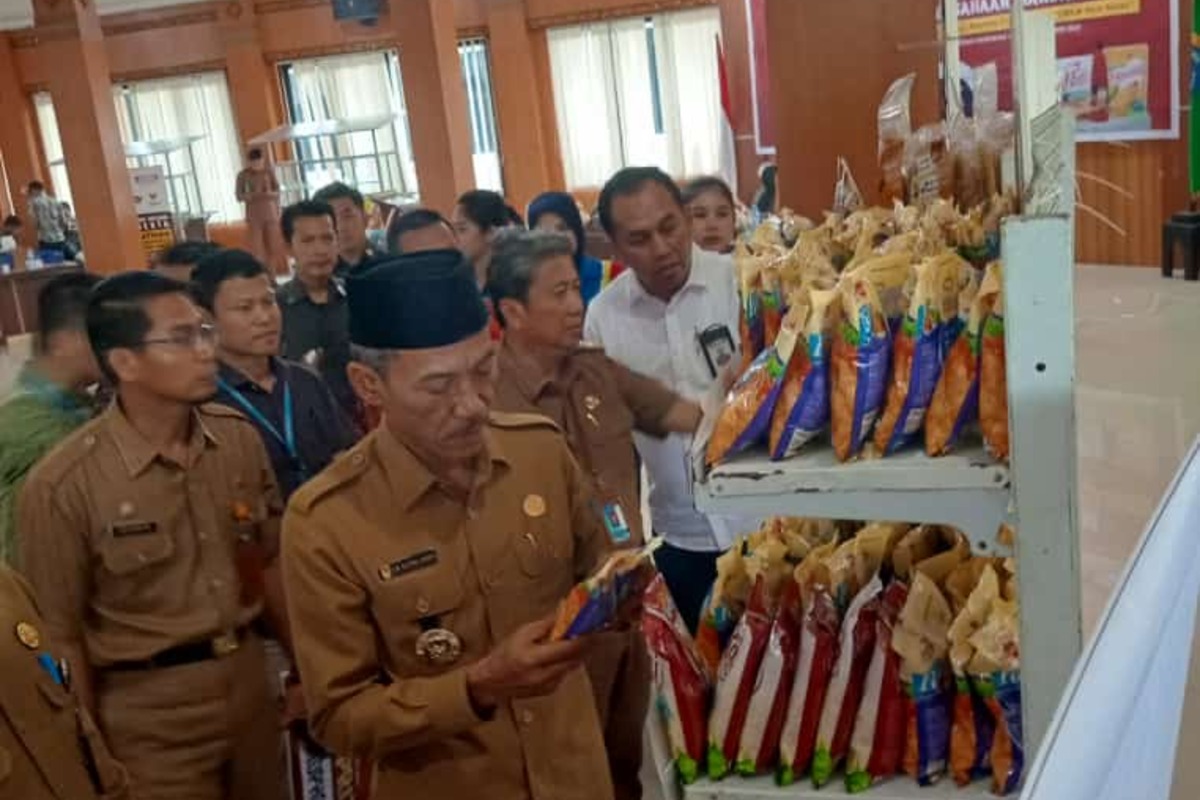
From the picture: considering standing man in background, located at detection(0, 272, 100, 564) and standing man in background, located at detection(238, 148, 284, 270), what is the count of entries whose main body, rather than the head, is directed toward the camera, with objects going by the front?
1

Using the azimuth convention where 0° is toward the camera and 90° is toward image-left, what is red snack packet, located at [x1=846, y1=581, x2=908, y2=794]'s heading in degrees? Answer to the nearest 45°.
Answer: approximately 45°

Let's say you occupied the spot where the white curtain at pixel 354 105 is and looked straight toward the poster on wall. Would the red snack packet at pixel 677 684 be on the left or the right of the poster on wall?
right

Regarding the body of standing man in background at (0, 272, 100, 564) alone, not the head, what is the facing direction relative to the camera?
to the viewer's right

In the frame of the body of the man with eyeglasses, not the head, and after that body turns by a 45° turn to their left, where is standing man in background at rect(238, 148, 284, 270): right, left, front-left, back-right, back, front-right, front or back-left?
left

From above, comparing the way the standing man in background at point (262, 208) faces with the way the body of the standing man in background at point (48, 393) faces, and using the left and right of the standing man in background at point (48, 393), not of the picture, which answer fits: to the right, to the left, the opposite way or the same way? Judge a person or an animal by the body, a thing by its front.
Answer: to the right

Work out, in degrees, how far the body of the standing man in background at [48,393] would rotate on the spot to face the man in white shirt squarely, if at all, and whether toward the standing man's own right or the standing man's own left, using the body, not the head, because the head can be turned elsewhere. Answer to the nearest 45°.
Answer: approximately 45° to the standing man's own right
